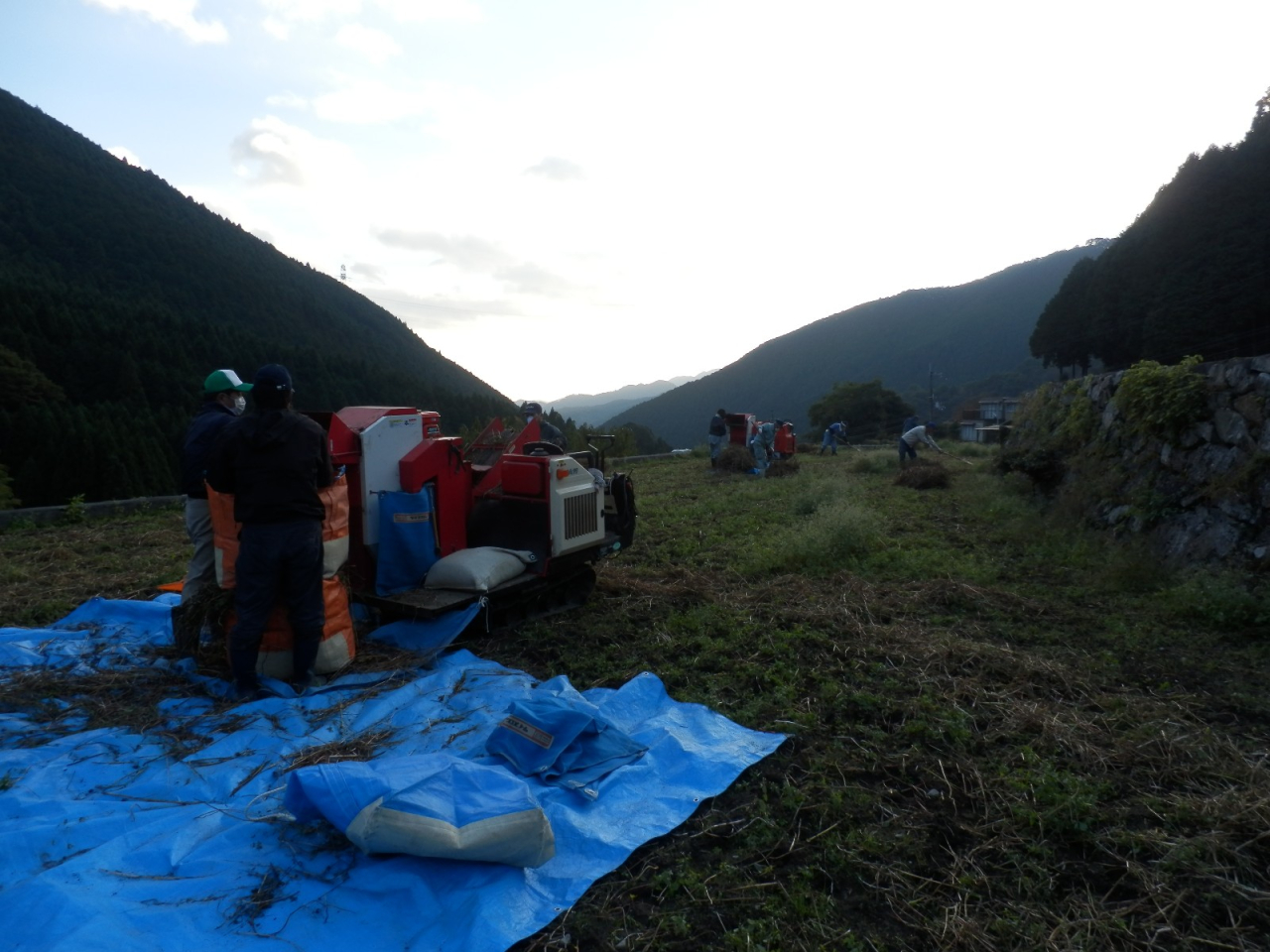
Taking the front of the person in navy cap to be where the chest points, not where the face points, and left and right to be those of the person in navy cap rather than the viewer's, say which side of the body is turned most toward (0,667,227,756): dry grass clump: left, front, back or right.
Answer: left

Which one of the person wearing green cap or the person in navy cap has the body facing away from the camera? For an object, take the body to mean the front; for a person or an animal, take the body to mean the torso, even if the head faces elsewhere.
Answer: the person in navy cap

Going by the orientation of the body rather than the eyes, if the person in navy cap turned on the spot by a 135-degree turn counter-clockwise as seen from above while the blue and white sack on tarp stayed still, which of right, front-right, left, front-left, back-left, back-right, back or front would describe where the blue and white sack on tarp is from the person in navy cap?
front-left

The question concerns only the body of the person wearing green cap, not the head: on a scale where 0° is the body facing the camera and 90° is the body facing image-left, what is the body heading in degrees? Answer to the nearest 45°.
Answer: approximately 270°

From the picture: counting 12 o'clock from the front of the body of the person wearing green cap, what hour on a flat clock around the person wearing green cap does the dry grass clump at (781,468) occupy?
The dry grass clump is roughly at 11 o'clock from the person wearing green cap.

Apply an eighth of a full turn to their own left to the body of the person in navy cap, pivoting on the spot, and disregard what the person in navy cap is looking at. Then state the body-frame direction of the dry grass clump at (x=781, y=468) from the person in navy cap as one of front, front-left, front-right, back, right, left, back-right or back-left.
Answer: right

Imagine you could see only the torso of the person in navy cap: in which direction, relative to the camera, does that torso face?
away from the camera

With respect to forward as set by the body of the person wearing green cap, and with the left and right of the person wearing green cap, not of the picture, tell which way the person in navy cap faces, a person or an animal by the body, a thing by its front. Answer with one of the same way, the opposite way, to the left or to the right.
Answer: to the left

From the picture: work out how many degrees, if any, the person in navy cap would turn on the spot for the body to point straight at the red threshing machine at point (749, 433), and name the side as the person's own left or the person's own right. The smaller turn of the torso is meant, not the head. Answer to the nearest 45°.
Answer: approximately 45° to the person's own right

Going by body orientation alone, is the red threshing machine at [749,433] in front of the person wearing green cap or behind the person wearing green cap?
in front

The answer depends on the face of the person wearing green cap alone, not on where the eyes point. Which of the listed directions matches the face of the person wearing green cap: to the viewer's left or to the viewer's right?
to the viewer's right

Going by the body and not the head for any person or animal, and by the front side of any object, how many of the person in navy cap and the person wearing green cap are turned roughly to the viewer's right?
1

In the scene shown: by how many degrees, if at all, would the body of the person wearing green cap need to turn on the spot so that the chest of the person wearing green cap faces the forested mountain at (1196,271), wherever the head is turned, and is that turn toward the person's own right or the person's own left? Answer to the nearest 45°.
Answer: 0° — they already face it

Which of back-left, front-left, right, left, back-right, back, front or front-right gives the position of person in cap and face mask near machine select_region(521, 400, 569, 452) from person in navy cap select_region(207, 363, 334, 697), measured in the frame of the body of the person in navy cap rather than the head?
front-right
